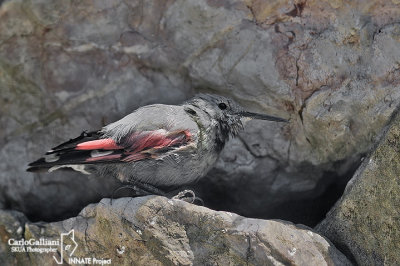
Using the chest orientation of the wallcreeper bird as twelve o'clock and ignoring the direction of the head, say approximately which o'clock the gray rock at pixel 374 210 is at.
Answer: The gray rock is roughly at 1 o'clock from the wallcreeper bird.

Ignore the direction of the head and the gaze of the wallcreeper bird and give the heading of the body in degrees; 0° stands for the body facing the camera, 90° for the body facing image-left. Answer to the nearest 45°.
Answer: approximately 270°
